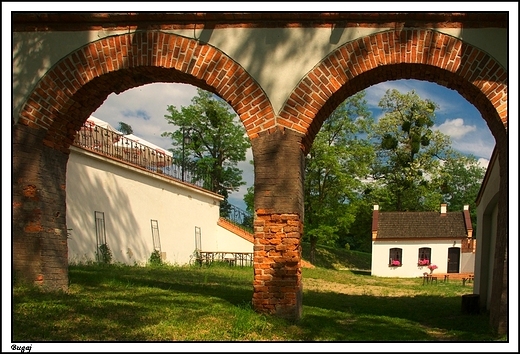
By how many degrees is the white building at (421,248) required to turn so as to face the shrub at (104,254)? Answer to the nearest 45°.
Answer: approximately 45° to its right

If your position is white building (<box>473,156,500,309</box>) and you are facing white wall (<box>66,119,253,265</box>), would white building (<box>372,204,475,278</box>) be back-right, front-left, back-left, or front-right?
front-right

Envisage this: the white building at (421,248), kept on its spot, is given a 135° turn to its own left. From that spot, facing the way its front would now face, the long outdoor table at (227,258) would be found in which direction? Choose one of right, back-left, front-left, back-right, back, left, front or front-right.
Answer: back

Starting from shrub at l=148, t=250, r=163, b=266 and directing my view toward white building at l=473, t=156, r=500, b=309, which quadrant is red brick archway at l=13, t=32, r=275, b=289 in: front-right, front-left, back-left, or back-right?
front-right

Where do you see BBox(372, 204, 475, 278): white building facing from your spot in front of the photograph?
facing the viewer

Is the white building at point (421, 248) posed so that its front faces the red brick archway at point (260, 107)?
yes

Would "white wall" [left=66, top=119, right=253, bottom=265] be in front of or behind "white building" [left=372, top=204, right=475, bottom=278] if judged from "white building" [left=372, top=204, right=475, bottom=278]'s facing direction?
in front

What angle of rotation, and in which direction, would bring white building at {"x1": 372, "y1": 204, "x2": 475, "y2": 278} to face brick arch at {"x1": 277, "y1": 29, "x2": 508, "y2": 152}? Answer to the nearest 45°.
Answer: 0° — it already faces it

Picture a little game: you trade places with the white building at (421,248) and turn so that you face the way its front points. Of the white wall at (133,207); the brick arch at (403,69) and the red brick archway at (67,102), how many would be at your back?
0

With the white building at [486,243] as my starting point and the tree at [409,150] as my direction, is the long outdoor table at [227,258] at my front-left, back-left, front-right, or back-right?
front-left

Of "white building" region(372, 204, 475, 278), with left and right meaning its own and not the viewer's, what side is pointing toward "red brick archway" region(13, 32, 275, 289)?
front

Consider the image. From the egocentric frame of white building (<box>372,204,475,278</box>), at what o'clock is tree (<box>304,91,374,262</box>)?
The tree is roughly at 4 o'clock from the white building.

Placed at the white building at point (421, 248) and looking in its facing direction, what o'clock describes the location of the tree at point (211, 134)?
The tree is roughly at 3 o'clock from the white building.
